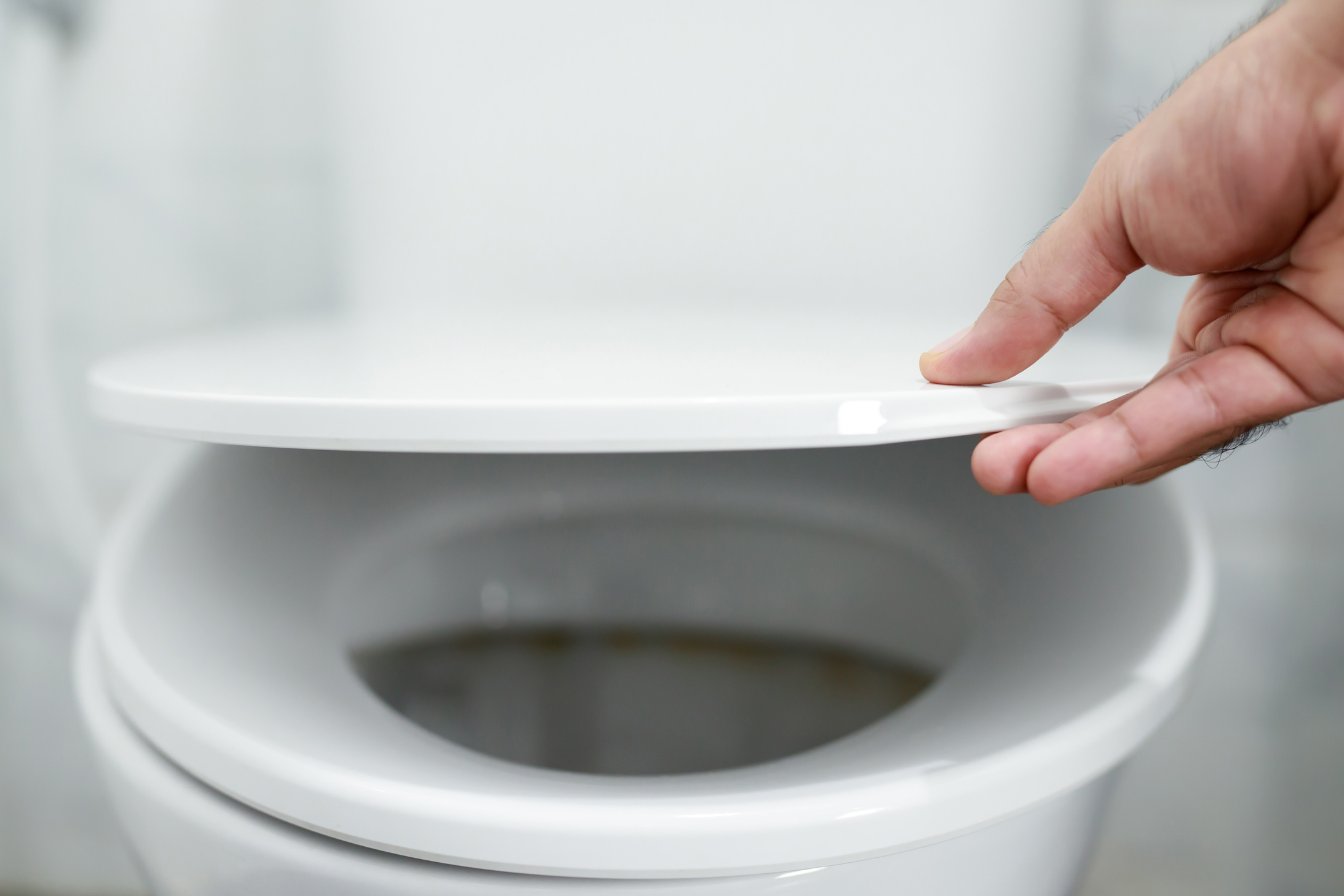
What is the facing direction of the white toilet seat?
toward the camera
